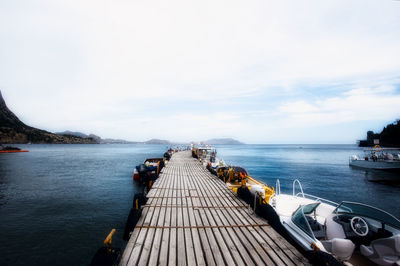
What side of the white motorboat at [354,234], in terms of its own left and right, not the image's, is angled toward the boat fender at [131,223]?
left

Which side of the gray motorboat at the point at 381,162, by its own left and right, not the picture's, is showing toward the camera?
left

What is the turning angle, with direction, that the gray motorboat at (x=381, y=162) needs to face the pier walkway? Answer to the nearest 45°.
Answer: approximately 90° to its left

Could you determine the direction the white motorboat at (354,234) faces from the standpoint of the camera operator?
facing away from the viewer and to the left of the viewer

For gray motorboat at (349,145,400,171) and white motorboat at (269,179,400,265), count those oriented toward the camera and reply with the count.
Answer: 0

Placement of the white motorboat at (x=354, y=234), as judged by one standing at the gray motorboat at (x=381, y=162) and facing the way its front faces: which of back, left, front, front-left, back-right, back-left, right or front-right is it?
left

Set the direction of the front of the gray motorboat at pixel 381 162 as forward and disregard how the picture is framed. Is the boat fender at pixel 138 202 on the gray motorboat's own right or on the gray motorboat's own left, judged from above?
on the gray motorboat's own left

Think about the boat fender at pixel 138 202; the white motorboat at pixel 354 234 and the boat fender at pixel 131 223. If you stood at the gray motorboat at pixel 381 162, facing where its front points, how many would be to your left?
3
